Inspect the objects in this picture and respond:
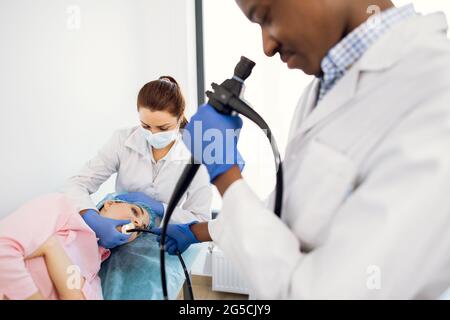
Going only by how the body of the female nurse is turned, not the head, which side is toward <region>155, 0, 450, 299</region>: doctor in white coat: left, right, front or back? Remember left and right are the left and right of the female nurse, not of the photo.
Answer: front

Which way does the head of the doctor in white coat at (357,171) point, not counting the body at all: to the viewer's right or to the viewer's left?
to the viewer's left

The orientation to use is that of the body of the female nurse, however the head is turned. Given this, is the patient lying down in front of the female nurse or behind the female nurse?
in front
